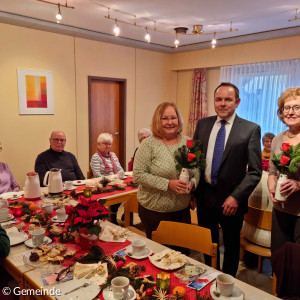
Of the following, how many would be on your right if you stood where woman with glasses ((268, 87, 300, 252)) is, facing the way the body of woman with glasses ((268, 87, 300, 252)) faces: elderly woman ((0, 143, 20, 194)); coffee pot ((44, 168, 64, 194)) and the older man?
3

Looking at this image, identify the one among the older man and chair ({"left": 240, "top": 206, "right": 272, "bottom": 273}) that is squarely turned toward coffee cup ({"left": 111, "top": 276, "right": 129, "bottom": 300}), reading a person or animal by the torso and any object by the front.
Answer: the older man

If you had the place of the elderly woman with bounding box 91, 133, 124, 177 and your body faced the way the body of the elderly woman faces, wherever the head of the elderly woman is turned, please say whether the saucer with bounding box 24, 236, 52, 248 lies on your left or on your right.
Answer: on your right

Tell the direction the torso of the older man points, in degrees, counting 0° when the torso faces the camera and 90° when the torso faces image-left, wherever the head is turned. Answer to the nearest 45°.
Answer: approximately 0°

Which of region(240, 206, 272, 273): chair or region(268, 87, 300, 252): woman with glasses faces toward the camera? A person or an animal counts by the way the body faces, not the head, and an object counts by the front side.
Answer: the woman with glasses

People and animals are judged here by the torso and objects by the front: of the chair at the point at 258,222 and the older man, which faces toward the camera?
the older man

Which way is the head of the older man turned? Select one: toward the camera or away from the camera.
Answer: toward the camera

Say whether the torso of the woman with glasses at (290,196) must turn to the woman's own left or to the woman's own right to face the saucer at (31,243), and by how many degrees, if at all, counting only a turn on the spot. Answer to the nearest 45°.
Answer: approximately 45° to the woman's own right

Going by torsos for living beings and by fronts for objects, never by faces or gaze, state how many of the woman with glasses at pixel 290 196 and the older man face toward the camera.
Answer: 2

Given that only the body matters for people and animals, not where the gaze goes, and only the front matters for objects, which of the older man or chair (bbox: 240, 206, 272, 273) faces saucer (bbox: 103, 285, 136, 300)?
the older man

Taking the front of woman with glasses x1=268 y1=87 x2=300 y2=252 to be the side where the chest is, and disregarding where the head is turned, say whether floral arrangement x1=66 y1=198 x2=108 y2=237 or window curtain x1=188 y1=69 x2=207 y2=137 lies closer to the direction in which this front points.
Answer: the floral arrangement

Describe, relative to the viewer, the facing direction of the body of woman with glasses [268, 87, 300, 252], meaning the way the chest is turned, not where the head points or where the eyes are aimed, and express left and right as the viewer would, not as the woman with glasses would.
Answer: facing the viewer
